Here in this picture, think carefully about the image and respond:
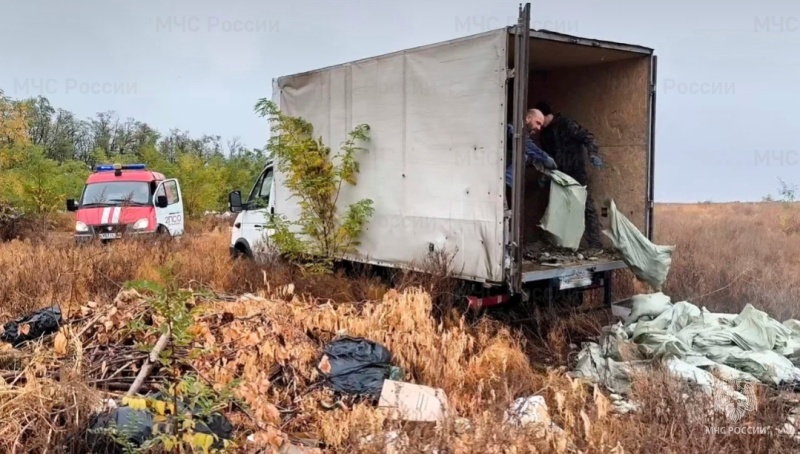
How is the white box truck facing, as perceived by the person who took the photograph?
facing away from the viewer and to the left of the viewer

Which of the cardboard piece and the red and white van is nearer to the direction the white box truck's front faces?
the red and white van

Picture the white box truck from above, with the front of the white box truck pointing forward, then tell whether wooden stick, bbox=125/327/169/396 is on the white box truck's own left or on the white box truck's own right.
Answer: on the white box truck's own left

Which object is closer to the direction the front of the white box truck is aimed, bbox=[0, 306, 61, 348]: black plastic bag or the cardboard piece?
the black plastic bag

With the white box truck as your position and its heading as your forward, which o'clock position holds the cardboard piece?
The cardboard piece is roughly at 8 o'clock from the white box truck.

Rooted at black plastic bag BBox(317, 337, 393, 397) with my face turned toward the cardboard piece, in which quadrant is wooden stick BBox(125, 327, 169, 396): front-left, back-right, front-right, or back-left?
back-right

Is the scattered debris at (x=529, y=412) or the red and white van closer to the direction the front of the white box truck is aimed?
the red and white van

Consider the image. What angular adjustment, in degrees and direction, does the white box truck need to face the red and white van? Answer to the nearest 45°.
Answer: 0° — it already faces it

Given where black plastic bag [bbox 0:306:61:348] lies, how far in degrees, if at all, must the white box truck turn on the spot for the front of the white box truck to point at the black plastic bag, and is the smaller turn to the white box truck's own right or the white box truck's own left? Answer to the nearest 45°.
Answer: approximately 90° to the white box truck's own left

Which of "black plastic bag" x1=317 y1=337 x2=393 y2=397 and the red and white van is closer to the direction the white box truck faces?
the red and white van
